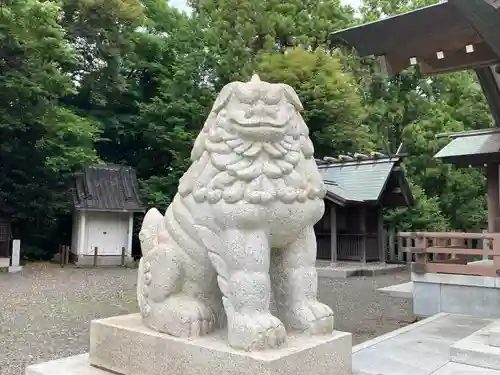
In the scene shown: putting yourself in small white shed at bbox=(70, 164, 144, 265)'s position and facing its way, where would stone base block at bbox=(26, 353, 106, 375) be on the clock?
The stone base block is roughly at 12 o'clock from the small white shed.

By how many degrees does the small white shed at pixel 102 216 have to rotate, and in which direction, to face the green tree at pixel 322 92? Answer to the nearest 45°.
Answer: approximately 90° to its left

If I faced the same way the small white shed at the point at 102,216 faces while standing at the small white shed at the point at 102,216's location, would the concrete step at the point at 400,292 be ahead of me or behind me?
ahead

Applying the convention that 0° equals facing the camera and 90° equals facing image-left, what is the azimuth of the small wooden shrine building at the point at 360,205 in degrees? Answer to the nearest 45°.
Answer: approximately 45°

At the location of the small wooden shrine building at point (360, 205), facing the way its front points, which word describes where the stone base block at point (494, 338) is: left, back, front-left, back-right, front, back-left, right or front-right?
front-left

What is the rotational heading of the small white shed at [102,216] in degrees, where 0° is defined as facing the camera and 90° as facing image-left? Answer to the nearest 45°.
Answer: approximately 0°

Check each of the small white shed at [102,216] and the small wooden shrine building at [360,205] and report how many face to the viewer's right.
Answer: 0

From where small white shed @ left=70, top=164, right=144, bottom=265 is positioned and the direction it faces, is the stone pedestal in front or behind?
in front

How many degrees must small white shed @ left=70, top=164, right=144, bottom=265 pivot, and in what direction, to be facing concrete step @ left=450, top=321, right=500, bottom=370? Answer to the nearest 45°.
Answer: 0° — it already faces it

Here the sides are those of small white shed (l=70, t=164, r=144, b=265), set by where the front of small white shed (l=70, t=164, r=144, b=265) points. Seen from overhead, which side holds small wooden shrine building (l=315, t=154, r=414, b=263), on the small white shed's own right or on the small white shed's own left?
on the small white shed's own left

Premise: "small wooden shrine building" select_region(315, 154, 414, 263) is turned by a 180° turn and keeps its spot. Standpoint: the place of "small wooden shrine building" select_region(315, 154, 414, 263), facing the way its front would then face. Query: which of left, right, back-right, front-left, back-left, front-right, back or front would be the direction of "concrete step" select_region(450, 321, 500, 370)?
back-right
